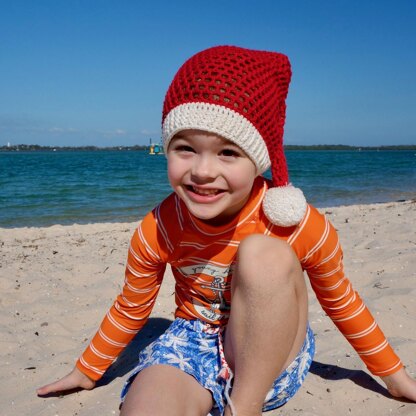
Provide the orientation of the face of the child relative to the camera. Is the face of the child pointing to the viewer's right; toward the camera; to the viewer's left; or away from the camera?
toward the camera

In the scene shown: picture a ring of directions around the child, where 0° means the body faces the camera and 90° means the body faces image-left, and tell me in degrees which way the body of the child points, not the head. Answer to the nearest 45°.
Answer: approximately 0°
